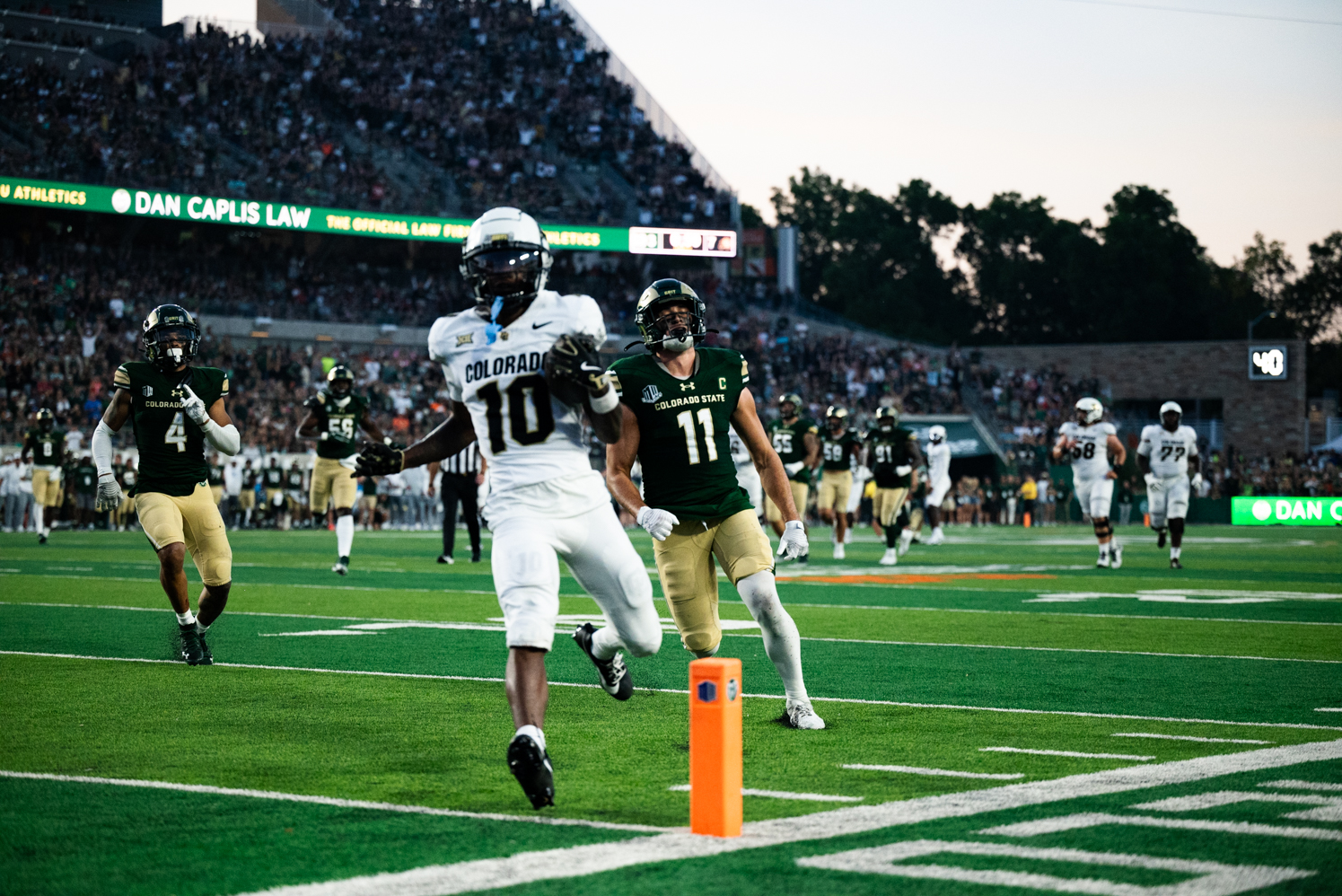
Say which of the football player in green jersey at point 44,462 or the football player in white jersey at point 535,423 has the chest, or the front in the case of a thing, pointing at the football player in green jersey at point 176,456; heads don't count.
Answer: the football player in green jersey at point 44,462

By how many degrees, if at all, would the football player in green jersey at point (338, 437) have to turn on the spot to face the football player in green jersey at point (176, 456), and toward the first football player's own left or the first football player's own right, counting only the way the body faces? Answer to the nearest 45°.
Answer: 0° — they already face them

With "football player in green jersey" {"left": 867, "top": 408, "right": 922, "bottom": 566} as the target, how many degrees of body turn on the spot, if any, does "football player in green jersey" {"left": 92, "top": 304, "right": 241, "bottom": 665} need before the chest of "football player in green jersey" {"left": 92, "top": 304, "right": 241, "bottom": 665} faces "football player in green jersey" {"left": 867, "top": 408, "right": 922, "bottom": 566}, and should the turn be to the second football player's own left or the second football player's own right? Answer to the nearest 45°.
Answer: approximately 135° to the second football player's own left

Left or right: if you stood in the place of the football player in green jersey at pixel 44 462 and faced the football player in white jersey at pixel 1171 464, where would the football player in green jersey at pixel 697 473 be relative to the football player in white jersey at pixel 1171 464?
right

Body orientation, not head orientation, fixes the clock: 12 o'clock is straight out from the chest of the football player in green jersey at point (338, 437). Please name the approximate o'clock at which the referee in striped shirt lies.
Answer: The referee in striped shirt is roughly at 7 o'clock from the football player in green jersey.

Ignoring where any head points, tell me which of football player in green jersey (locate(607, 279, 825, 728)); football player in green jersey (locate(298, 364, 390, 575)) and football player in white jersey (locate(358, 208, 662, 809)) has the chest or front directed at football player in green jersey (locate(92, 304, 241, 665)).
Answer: football player in green jersey (locate(298, 364, 390, 575))

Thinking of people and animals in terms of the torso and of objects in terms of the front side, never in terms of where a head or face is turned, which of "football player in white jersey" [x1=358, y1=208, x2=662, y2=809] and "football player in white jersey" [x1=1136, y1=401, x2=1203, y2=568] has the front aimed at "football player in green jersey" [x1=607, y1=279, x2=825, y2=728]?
"football player in white jersey" [x1=1136, y1=401, x2=1203, y2=568]

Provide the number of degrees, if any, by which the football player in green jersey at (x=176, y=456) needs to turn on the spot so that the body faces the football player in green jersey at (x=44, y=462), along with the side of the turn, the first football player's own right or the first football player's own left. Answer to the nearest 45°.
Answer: approximately 180°

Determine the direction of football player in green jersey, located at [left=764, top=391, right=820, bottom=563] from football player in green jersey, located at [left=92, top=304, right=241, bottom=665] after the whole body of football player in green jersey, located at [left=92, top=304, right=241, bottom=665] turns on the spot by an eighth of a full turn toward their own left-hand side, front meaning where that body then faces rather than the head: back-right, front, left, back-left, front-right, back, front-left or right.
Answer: left

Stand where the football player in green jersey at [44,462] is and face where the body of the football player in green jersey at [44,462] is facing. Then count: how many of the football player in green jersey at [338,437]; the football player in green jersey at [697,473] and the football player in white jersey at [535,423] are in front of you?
3
